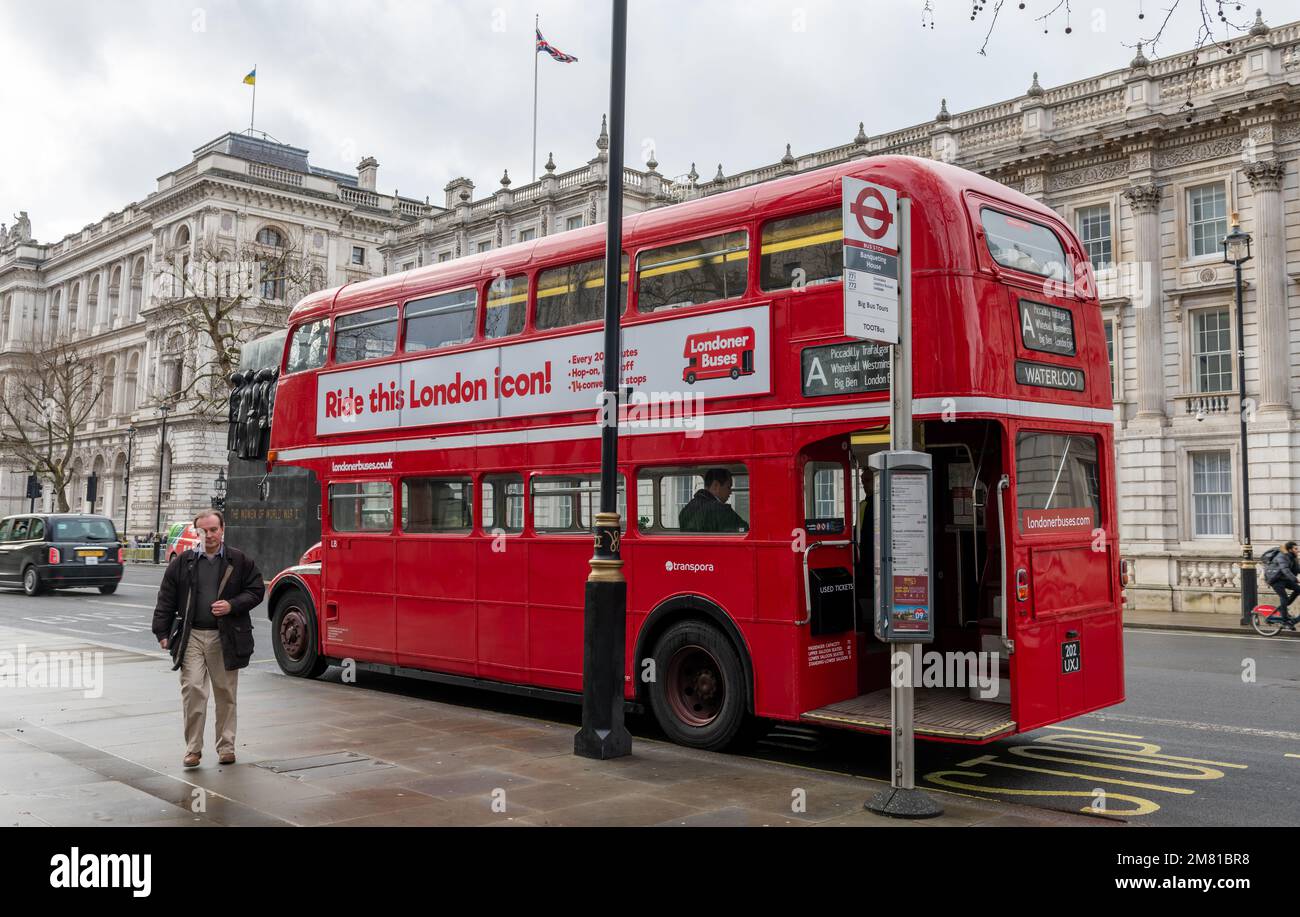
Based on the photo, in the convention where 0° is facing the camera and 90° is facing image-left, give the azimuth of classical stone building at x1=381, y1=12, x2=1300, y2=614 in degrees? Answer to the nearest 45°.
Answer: approximately 45°

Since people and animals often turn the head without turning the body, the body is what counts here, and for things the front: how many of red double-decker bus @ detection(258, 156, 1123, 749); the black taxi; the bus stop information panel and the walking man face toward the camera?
2

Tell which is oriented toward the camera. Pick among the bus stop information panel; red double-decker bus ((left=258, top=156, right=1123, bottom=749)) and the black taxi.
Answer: the bus stop information panel

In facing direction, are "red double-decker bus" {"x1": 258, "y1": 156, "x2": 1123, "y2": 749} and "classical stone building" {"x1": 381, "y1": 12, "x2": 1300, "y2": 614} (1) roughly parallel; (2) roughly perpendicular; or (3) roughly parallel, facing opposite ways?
roughly perpendicular

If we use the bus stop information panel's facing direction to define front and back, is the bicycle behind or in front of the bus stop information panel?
behind

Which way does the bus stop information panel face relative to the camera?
toward the camera

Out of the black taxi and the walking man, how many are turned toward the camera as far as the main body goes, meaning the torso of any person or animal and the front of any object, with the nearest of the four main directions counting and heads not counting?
1

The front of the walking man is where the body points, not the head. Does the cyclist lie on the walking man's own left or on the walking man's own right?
on the walking man's own left

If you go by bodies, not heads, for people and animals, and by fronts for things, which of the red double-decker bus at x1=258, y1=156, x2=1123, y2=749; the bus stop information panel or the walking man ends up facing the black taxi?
the red double-decker bus

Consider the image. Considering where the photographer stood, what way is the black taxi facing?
facing away from the viewer and to the left of the viewer

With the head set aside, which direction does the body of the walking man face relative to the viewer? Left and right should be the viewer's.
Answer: facing the viewer

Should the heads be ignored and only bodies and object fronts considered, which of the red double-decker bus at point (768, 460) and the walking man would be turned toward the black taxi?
the red double-decker bus

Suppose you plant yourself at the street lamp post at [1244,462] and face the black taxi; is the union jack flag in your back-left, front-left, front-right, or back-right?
front-right

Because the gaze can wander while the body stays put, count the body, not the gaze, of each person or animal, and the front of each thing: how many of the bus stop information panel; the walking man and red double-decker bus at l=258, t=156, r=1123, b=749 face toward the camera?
2
